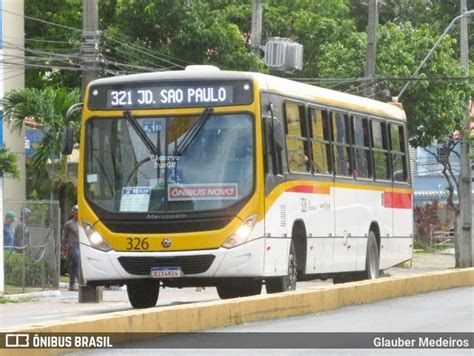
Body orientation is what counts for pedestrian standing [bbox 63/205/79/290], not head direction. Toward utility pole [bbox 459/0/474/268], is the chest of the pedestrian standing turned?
no

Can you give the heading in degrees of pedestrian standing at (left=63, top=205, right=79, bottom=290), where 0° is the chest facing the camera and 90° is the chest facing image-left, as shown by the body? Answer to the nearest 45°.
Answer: approximately 315°

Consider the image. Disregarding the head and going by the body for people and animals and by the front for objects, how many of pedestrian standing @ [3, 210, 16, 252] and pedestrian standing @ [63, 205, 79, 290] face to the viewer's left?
0

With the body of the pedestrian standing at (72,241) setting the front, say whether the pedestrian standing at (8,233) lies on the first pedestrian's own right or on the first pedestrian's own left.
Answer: on the first pedestrian's own right

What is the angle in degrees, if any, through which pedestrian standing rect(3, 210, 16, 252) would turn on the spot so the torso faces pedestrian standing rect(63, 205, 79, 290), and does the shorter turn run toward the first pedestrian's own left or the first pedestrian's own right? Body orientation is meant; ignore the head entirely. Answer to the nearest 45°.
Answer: approximately 45° to the first pedestrian's own left

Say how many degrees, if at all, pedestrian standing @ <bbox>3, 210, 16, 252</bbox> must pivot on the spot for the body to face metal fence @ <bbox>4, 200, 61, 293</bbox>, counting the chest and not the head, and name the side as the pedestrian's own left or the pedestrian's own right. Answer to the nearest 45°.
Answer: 0° — they already face it
